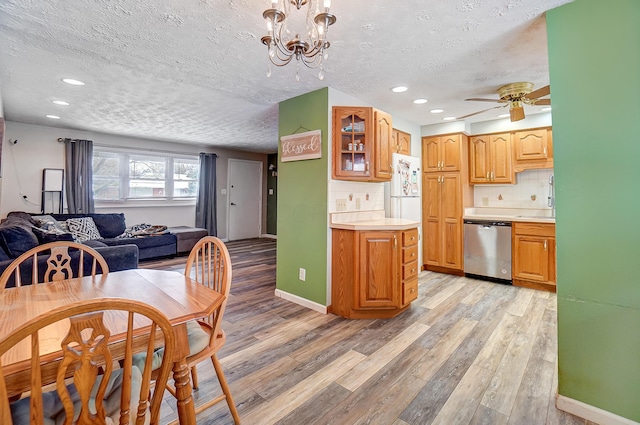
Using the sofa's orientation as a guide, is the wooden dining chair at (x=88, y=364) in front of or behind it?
in front

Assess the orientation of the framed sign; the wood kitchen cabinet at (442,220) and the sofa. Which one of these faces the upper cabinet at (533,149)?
the sofa

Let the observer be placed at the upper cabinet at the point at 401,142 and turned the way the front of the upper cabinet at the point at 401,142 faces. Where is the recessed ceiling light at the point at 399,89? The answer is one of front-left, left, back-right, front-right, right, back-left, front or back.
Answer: front-right

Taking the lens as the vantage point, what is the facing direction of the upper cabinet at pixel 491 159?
facing the viewer

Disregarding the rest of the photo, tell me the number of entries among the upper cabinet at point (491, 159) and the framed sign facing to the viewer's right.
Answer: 0

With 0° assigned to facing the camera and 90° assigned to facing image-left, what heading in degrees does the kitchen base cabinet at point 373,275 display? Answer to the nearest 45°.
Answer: approximately 315°

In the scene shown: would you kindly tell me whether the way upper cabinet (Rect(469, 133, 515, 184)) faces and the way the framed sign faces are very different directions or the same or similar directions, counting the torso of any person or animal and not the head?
same or similar directions

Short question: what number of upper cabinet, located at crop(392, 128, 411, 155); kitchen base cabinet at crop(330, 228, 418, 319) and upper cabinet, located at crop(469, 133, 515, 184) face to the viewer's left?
0

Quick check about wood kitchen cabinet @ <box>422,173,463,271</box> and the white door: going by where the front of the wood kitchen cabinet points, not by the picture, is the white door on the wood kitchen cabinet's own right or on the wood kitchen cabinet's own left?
on the wood kitchen cabinet's own right

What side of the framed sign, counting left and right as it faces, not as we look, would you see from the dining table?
front

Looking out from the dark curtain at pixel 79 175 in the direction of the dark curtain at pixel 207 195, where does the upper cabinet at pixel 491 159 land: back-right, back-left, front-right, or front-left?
front-right

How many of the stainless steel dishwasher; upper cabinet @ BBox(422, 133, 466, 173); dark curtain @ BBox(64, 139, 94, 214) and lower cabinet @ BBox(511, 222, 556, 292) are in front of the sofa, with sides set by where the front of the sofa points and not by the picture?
3

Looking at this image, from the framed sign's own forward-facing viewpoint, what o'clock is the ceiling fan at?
The ceiling fan is roughly at 8 o'clock from the framed sign.

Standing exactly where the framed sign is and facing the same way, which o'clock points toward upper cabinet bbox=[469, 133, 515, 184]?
The upper cabinet is roughly at 7 o'clock from the framed sign.

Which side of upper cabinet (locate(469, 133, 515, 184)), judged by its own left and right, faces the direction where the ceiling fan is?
front

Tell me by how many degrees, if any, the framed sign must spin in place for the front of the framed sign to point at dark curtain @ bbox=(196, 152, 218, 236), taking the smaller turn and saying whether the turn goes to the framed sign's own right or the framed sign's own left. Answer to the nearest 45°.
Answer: approximately 90° to the framed sign's own right

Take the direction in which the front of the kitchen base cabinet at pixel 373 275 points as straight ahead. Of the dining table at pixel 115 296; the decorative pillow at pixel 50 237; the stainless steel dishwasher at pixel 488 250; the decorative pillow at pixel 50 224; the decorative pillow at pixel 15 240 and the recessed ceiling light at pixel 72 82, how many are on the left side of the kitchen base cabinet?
1

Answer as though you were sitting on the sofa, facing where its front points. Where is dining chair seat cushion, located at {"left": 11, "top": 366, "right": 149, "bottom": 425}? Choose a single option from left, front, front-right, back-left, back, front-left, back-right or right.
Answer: front-right

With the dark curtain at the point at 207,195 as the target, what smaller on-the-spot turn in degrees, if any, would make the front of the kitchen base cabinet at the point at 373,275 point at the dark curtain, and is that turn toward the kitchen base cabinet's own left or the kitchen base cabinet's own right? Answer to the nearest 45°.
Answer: approximately 180°
